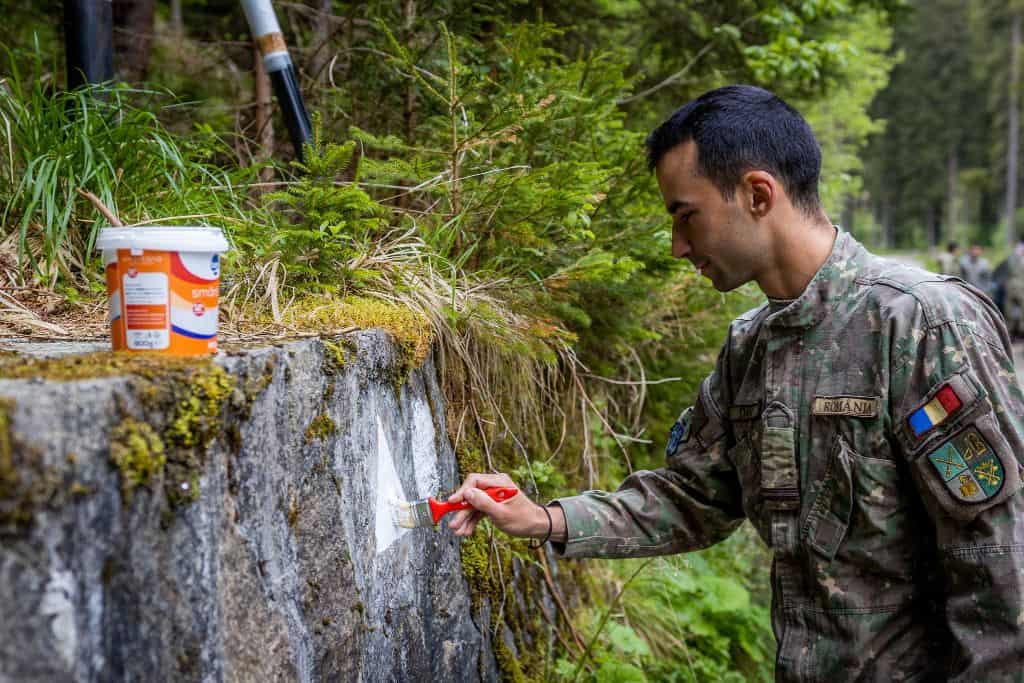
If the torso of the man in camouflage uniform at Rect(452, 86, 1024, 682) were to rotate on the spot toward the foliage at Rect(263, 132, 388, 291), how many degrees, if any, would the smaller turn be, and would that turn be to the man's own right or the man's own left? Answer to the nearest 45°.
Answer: approximately 45° to the man's own right

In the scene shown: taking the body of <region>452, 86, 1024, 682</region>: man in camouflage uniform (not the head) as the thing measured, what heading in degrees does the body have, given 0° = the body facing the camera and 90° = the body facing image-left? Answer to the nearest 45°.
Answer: approximately 45°

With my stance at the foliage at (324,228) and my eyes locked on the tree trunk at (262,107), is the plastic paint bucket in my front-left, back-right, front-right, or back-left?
back-left

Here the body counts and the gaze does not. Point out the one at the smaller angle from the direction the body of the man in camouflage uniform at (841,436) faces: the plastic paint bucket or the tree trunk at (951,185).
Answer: the plastic paint bucket

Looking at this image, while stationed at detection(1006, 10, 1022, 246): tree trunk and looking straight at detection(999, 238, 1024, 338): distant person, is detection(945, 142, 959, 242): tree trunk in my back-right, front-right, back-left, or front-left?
back-right

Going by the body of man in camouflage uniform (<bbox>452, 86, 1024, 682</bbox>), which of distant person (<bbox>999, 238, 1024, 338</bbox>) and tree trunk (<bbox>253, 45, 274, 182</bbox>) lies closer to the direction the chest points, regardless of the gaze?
the tree trunk

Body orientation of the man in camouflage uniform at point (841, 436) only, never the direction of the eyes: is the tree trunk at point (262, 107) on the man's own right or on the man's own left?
on the man's own right

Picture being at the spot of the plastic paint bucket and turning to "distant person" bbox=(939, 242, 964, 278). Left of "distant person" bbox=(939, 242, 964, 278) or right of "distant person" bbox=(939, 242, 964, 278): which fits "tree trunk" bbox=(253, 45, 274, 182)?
left

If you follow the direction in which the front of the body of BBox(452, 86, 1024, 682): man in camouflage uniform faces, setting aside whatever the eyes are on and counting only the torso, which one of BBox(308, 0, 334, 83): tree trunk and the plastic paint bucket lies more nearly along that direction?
the plastic paint bucket

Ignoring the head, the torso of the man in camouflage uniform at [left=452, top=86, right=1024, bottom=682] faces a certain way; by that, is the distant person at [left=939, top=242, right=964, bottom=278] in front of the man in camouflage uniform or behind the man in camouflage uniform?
behind
